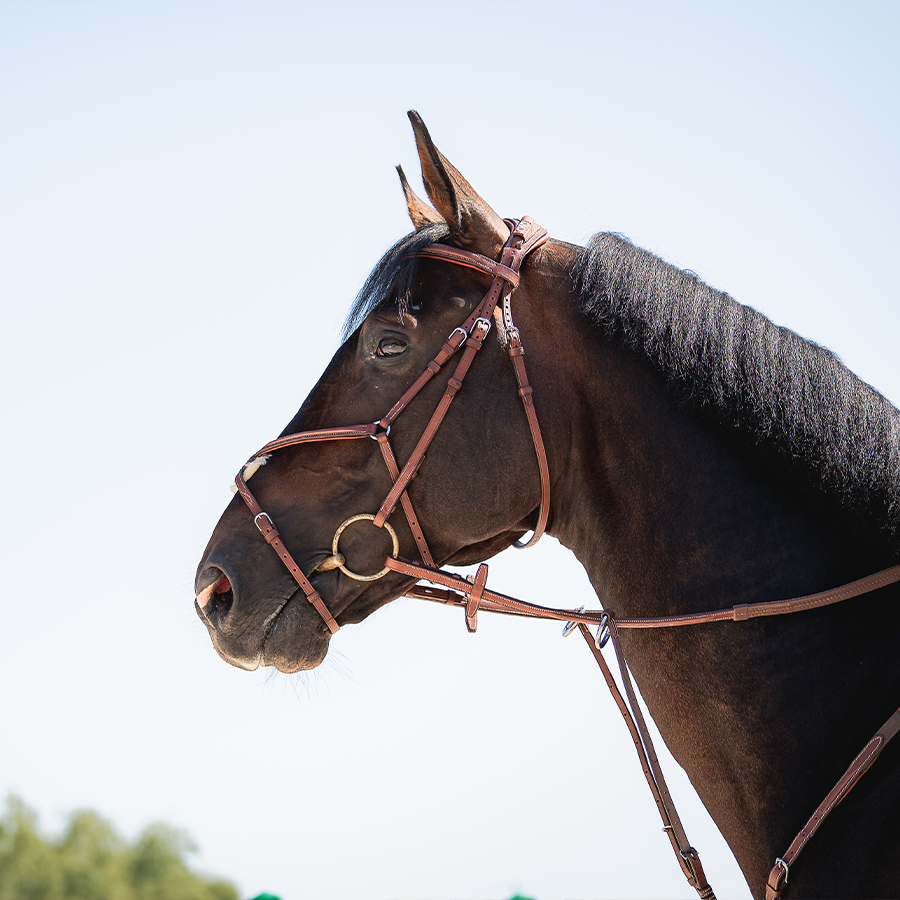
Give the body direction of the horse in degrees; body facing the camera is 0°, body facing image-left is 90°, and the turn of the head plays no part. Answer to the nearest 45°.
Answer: approximately 90°
